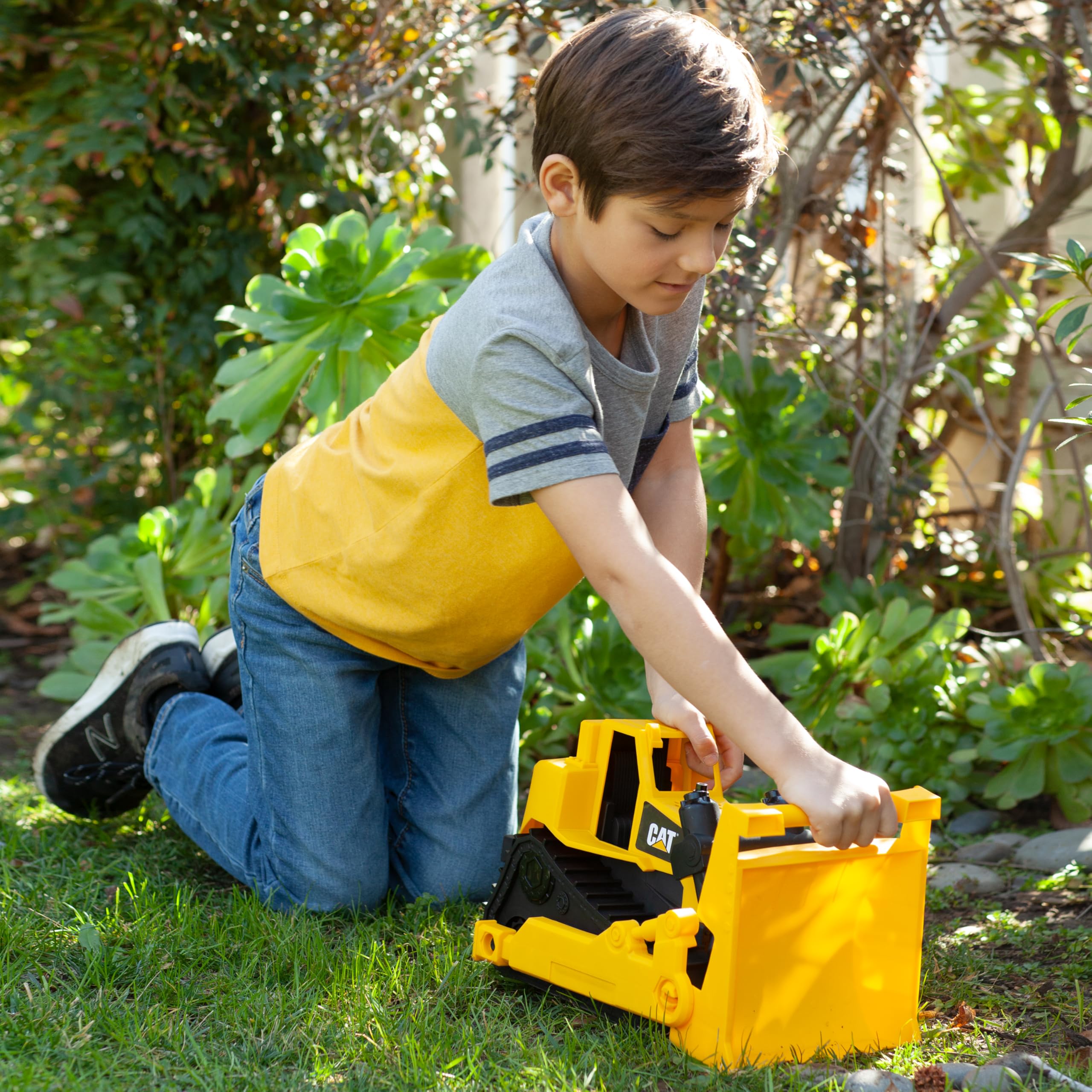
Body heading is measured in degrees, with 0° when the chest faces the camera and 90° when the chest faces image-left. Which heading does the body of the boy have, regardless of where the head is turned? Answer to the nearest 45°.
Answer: approximately 315°

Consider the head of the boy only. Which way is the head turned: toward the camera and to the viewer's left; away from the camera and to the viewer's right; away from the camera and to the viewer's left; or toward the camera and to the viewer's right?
toward the camera and to the viewer's right

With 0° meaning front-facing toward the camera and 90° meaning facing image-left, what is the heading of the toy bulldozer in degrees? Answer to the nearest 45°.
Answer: approximately 315°

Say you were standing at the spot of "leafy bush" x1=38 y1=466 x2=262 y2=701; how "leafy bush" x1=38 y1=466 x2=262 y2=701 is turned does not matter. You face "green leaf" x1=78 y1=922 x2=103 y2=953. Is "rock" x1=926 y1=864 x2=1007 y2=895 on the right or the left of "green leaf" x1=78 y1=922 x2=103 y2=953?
left

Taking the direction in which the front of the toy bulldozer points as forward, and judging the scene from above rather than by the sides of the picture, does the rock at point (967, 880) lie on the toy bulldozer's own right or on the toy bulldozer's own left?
on the toy bulldozer's own left

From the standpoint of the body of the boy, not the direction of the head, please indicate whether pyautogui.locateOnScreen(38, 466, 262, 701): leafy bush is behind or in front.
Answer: behind

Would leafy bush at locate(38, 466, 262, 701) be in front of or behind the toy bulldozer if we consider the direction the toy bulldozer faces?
behind

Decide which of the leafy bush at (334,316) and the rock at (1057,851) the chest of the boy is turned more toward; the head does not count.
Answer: the rock

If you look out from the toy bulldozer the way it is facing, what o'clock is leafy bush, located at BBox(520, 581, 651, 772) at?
The leafy bush is roughly at 7 o'clock from the toy bulldozer.

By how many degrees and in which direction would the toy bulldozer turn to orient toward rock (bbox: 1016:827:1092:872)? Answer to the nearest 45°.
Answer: approximately 90° to its left
